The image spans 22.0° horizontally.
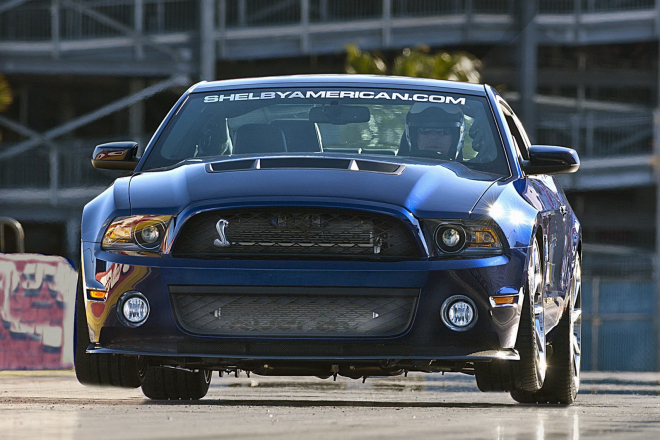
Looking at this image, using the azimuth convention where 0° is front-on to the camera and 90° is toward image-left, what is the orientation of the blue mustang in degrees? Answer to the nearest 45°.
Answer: approximately 0°

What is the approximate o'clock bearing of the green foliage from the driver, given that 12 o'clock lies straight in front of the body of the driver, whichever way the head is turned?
The green foliage is roughly at 6 o'clock from the driver.

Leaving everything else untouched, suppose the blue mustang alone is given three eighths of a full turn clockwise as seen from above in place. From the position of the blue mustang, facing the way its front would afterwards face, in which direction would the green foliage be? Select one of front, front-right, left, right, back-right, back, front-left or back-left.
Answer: front-right

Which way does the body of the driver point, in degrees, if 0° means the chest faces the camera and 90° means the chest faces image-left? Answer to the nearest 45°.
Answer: approximately 0°

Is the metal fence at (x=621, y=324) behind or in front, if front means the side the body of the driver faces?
behind
